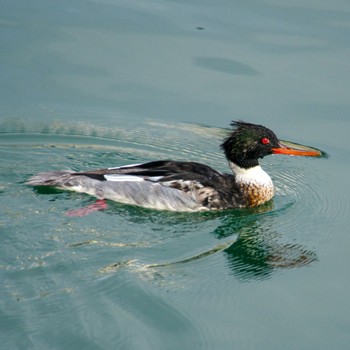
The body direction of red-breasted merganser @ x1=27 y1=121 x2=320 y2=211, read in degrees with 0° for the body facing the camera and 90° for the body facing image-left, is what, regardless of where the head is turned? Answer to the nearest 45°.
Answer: approximately 270°
